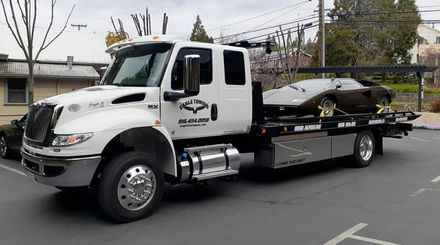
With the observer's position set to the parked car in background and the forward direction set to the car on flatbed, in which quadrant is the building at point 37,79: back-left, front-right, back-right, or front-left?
back-left

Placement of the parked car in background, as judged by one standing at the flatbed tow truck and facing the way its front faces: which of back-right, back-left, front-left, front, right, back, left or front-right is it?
right

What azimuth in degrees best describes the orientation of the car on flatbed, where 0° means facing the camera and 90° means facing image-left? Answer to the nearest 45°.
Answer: approximately 45°

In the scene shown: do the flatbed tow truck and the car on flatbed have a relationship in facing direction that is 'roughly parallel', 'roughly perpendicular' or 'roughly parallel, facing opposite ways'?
roughly parallel

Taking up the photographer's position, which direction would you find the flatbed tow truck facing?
facing the viewer and to the left of the viewer

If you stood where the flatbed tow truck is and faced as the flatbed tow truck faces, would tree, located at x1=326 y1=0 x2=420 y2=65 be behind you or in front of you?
behind

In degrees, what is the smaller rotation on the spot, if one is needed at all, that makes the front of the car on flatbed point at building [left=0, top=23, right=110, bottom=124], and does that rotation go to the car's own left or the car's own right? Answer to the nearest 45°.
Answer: approximately 90° to the car's own right

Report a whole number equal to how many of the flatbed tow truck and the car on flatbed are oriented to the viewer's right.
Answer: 0

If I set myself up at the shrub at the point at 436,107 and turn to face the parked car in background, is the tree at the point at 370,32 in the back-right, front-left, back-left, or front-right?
back-right
